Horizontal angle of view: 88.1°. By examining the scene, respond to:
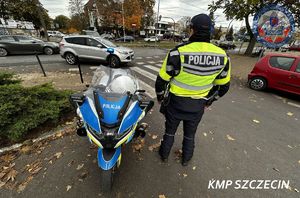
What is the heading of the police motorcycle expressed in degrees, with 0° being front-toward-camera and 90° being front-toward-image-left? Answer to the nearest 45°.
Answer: approximately 0°

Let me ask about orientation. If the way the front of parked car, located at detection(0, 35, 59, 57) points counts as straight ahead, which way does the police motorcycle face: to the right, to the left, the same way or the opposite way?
to the right

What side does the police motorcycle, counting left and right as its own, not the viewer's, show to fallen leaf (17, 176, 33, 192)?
right

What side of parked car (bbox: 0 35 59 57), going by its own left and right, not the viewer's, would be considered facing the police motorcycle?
right

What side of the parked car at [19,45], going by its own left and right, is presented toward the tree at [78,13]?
left

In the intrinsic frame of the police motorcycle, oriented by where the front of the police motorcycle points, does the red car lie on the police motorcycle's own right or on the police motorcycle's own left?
on the police motorcycle's own left

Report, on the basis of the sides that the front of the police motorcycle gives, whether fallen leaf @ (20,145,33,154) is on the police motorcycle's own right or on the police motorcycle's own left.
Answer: on the police motorcycle's own right

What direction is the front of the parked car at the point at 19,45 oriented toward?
to the viewer's right

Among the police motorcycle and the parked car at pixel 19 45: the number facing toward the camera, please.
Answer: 1

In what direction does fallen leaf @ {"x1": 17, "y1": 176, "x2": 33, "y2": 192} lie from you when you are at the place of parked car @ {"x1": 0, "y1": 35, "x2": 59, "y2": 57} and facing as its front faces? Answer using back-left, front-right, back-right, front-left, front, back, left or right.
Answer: right

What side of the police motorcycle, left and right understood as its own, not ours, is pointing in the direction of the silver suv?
back

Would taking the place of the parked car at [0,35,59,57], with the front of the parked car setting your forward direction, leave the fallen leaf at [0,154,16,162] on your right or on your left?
on your right

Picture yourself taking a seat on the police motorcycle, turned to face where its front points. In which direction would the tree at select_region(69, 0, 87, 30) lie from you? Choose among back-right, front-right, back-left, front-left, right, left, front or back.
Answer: back
